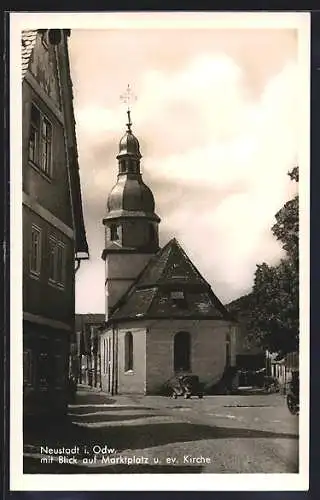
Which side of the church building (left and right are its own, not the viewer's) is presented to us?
back
